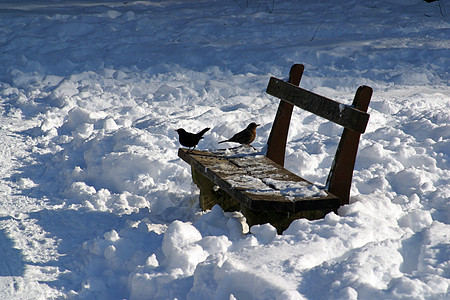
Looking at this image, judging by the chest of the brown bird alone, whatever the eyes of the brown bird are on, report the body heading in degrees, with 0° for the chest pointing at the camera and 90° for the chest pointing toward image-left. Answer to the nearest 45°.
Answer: approximately 270°
